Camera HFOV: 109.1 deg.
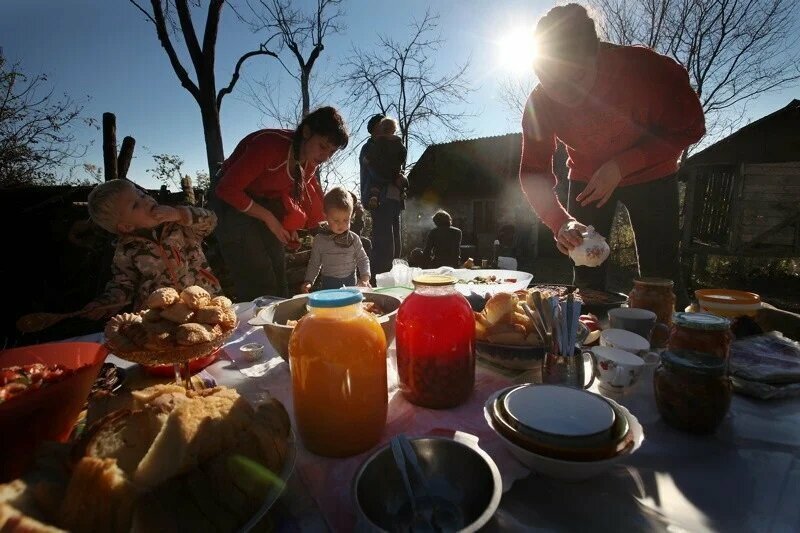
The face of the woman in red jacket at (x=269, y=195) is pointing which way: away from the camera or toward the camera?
toward the camera

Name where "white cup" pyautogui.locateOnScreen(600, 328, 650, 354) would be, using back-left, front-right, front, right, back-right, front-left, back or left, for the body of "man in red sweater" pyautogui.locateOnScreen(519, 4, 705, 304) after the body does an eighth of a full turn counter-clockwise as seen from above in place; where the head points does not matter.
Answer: front

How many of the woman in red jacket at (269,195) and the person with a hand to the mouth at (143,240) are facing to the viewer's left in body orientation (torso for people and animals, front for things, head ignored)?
0

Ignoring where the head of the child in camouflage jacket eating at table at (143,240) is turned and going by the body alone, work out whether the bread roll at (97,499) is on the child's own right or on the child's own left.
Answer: on the child's own right

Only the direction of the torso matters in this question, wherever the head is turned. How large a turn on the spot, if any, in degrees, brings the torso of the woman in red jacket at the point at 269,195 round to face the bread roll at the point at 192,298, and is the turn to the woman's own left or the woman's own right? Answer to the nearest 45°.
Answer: approximately 45° to the woman's own right

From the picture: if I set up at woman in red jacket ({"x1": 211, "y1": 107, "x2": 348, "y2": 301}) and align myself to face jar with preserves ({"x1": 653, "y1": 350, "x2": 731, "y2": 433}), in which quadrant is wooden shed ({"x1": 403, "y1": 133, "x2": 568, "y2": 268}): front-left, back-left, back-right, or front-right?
back-left

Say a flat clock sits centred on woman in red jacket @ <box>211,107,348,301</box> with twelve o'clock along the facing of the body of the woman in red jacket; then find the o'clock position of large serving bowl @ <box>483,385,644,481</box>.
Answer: The large serving bowl is roughly at 1 o'clock from the woman in red jacket.

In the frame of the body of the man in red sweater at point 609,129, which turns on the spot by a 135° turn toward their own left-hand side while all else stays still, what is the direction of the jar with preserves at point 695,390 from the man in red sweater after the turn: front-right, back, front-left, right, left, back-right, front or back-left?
right

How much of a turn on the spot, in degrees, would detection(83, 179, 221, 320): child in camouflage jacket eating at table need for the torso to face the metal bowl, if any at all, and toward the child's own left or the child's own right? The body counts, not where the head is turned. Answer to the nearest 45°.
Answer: approximately 45° to the child's own right

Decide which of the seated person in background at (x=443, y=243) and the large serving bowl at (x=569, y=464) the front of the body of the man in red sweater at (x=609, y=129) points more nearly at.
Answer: the large serving bowl

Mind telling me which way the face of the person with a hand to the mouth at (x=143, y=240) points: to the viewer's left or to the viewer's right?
to the viewer's right

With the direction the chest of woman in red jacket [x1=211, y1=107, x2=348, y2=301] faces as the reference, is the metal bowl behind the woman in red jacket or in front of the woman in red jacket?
in front

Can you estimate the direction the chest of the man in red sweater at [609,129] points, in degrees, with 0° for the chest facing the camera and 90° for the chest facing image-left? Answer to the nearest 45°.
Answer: approximately 45°

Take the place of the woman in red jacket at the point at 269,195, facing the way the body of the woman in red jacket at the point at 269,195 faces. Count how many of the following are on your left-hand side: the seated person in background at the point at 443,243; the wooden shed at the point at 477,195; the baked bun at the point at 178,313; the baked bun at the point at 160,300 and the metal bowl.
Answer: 2

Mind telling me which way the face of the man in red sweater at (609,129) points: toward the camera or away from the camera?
toward the camera

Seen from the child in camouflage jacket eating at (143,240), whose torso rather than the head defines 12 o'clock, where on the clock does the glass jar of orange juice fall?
The glass jar of orange juice is roughly at 1 o'clock from the child in camouflage jacket eating.

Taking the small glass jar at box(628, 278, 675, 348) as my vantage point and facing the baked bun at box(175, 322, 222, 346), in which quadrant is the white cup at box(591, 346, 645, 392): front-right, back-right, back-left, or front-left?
front-left
